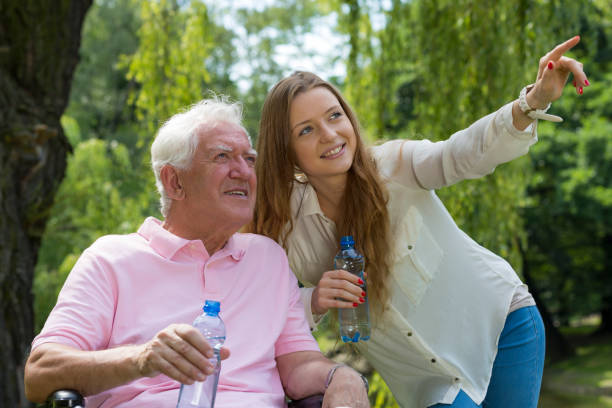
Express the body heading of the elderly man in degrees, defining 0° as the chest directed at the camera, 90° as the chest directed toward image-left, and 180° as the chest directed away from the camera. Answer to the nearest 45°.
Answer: approximately 315°

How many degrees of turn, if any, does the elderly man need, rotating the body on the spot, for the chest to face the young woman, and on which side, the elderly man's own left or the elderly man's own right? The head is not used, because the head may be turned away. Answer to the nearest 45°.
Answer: approximately 45° to the elderly man's own left

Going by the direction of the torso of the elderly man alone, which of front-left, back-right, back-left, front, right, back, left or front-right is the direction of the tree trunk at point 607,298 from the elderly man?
left

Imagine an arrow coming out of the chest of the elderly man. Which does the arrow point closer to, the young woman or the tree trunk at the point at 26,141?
the young woman

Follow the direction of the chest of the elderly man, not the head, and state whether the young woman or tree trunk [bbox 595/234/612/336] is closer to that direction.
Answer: the young woman

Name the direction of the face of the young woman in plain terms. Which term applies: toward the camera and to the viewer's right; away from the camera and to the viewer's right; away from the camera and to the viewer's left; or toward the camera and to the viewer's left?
toward the camera and to the viewer's right
